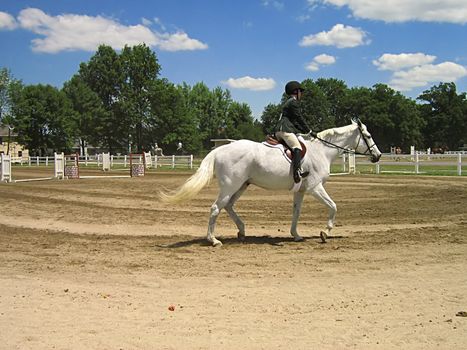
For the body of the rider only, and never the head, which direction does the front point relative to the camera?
to the viewer's right

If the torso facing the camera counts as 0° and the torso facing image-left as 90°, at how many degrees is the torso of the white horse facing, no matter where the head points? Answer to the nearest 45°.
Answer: approximately 270°
